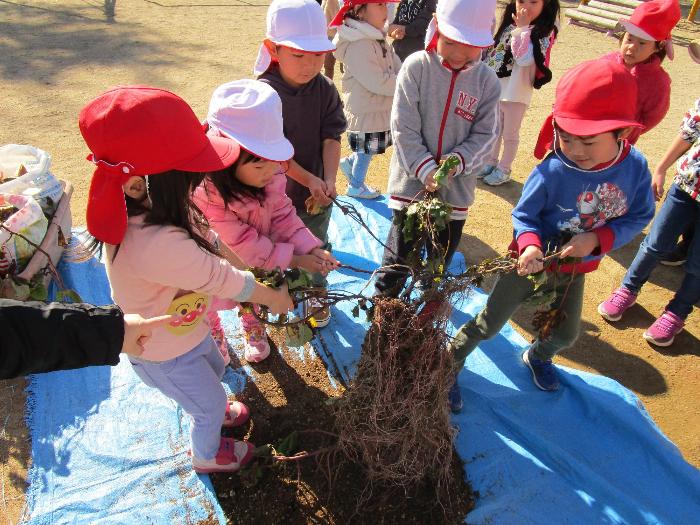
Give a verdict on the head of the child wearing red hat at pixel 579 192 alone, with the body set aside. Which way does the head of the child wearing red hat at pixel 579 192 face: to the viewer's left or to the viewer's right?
to the viewer's left

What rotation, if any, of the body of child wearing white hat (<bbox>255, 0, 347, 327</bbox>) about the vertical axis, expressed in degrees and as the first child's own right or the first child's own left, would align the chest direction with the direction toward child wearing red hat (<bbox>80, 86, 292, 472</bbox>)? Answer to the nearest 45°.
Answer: approximately 45° to the first child's own right

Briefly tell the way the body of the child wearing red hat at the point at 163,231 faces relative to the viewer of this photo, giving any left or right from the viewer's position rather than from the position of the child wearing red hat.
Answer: facing to the right of the viewer

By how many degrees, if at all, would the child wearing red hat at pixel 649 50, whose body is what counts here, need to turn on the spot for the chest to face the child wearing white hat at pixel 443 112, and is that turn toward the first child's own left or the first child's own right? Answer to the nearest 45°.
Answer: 0° — they already face them

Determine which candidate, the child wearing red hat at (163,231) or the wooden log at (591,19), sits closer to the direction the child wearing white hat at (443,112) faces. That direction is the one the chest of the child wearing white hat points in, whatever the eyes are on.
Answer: the child wearing red hat

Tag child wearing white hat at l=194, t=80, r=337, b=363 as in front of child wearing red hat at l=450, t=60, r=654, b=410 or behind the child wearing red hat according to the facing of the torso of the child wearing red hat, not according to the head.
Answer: in front

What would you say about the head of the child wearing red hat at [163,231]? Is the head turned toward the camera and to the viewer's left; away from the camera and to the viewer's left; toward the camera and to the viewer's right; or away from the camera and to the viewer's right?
away from the camera and to the viewer's right
